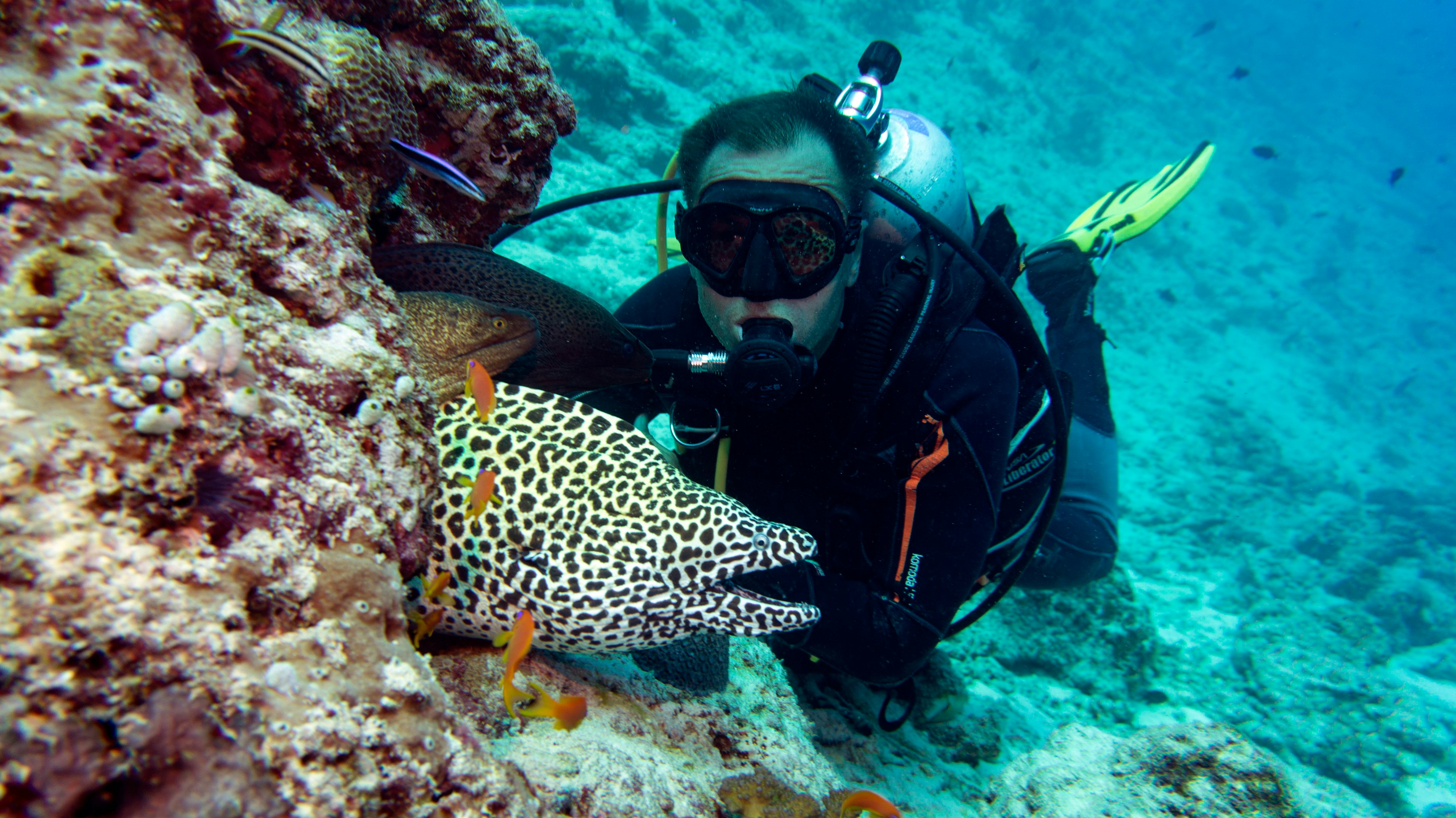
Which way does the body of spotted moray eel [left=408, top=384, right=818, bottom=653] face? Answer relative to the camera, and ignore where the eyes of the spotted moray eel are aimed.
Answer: to the viewer's right

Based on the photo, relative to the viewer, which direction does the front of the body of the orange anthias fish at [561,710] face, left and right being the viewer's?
facing to the right of the viewer

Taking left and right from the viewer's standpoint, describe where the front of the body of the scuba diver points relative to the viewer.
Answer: facing the viewer and to the left of the viewer

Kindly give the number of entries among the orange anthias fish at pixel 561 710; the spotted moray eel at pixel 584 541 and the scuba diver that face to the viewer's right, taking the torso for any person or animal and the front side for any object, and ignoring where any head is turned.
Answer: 2

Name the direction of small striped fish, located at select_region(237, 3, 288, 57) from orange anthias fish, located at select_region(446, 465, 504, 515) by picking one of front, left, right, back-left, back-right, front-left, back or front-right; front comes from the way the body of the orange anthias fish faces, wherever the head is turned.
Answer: back-left

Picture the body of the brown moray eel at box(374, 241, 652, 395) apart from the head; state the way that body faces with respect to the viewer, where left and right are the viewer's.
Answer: facing to the right of the viewer

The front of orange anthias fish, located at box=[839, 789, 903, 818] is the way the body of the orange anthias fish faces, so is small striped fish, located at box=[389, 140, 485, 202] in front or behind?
behind

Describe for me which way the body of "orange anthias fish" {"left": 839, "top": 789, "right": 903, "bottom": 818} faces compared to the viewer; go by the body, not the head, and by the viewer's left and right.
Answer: facing to the right of the viewer

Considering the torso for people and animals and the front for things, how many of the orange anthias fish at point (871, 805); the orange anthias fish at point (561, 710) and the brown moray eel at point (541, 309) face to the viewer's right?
3

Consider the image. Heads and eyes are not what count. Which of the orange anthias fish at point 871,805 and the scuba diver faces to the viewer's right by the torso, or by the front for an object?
the orange anthias fish

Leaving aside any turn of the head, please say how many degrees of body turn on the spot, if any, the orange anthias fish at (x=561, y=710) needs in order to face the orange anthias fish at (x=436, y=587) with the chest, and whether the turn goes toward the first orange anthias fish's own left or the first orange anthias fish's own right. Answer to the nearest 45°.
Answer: approximately 180°

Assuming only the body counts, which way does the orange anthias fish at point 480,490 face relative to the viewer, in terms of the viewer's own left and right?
facing away from the viewer and to the right of the viewer

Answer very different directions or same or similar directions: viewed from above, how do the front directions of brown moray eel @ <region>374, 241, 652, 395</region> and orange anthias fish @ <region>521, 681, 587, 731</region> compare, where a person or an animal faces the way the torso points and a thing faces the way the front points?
same or similar directions

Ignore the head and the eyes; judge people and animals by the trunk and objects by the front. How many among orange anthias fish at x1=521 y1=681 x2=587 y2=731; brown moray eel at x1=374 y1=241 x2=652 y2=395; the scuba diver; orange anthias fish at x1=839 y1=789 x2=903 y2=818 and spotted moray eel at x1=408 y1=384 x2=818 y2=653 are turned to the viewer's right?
4
